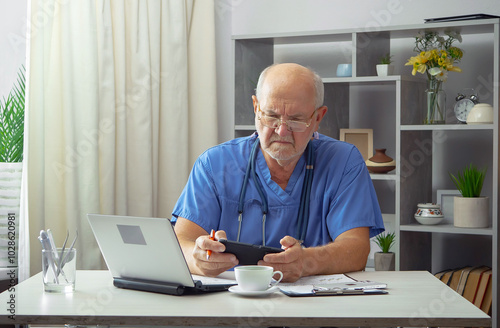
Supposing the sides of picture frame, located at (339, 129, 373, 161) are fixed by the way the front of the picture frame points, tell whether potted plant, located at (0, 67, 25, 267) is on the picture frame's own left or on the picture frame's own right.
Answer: on the picture frame's own right

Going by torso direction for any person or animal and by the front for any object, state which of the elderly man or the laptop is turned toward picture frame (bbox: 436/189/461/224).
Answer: the laptop

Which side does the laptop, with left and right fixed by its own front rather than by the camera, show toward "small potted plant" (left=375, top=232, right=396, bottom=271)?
front

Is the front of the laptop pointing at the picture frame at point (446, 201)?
yes

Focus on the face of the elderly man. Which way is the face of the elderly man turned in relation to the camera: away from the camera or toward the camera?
toward the camera

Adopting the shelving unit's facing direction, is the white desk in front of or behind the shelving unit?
in front

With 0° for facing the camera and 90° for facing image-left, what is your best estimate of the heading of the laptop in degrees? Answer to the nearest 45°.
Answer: approximately 225°

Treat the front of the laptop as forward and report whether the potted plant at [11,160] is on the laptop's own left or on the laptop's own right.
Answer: on the laptop's own left

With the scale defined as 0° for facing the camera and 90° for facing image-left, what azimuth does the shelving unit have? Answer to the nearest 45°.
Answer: approximately 45°

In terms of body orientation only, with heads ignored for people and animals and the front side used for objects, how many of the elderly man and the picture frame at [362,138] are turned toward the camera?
2

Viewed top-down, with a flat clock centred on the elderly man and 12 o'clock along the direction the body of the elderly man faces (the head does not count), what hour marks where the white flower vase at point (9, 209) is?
The white flower vase is roughly at 4 o'clock from the elderly man.

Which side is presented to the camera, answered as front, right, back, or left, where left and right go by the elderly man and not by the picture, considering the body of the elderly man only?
front

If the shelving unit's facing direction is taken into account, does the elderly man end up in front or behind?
in front

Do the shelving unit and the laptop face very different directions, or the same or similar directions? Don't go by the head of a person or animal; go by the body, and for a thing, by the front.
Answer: very different directions

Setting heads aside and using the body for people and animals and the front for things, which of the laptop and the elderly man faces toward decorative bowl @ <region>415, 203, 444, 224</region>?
the laptop

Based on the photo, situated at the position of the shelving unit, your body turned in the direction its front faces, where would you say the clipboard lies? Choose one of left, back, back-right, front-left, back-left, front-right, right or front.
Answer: front-left

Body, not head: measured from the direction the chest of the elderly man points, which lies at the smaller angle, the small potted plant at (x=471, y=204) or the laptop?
the laptop

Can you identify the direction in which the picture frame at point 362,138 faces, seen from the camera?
facing the viewer
